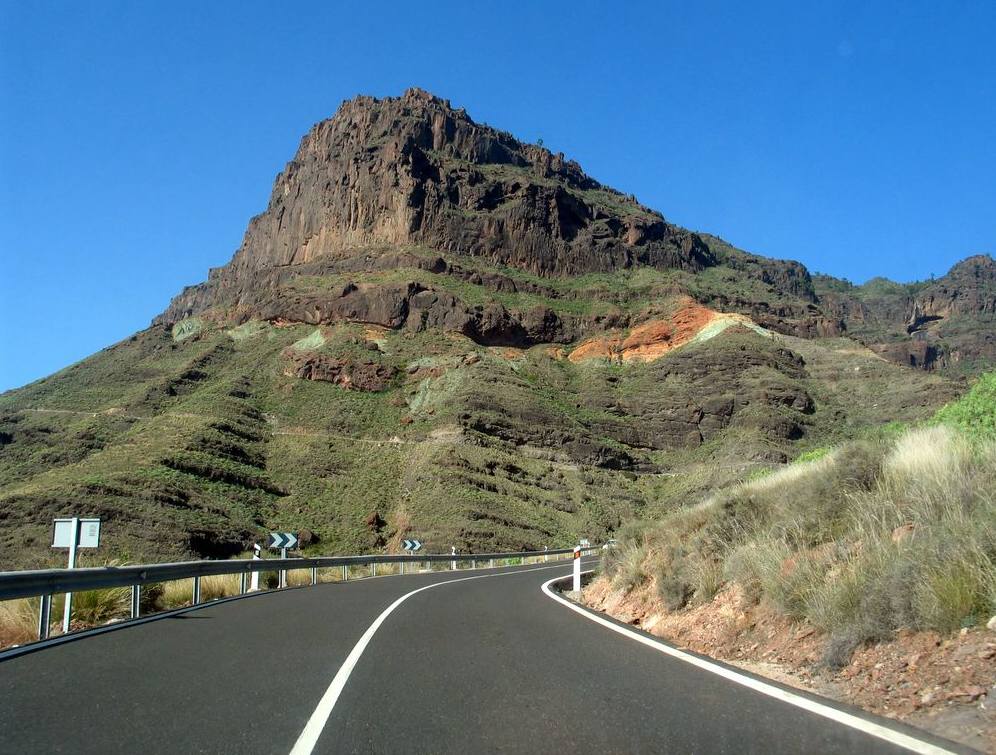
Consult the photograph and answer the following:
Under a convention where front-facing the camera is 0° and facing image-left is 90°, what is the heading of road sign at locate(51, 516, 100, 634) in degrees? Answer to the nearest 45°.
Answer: approximately 180°

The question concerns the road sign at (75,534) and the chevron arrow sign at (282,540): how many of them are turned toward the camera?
1

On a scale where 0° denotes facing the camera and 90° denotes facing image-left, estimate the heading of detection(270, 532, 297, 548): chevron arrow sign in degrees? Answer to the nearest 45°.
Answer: approximately 0°

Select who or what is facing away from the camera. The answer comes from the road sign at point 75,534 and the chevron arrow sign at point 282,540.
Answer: the road sign

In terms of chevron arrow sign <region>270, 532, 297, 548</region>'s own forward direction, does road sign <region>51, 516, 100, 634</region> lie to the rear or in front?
in front

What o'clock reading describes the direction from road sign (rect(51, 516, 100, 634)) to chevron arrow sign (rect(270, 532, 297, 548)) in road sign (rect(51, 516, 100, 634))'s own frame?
The chevron arrow sign is roughly at 1 o'clock from the road sign.

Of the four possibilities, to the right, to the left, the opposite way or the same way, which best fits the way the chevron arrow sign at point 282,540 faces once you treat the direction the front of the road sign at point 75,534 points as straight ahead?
the opposite way
